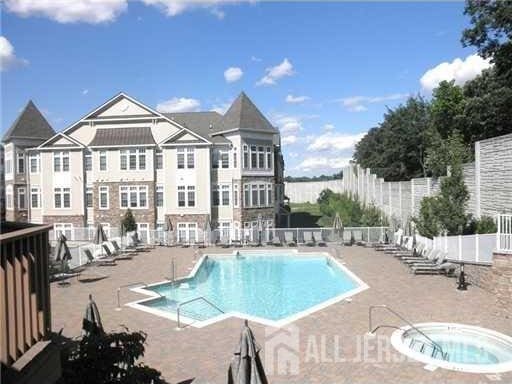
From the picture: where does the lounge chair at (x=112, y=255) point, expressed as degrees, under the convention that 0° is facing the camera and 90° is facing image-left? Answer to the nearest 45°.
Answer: approximately 270°

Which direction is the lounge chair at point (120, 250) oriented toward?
to the viewer's right

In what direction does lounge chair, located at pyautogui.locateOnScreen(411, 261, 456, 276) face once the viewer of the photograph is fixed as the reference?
facing to the left of the viewer

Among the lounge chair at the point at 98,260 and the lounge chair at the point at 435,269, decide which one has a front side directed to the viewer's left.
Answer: the lounge chair at the point at 435,269

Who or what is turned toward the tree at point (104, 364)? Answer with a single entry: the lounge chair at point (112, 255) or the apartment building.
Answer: the apartment building

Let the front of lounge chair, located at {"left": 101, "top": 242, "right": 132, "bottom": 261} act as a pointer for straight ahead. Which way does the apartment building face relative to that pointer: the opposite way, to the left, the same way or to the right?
to the right

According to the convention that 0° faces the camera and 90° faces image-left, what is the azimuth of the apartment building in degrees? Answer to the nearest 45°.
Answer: approximately 0°

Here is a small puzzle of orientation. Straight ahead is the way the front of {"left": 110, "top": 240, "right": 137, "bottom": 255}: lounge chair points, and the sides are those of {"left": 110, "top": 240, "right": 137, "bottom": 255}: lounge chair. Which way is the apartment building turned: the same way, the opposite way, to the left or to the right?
to the right

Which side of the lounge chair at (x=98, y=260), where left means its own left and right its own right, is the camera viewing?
right

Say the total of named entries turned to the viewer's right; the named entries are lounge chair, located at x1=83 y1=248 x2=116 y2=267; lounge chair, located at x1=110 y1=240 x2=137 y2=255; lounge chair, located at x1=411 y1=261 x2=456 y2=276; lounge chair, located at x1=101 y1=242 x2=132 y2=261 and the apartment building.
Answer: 3
